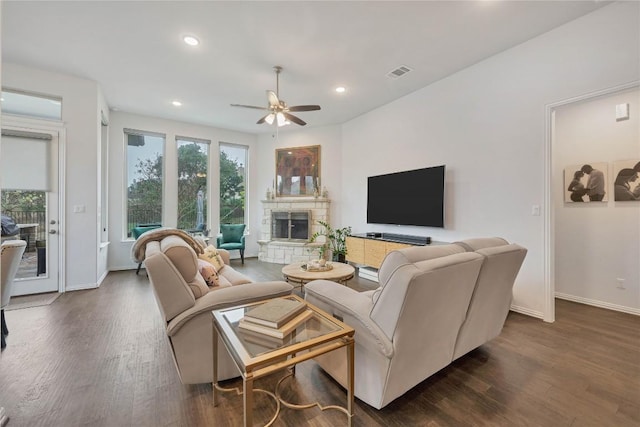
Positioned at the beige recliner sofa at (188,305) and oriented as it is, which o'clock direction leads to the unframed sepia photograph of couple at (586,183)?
The unframed sepia photograph of couple is roughly at 12 o'clock from the beige recliner sofa.

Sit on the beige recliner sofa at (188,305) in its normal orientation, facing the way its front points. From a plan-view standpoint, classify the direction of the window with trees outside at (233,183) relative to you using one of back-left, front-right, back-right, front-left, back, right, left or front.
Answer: left

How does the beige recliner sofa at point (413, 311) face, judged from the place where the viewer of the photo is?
facing away from the viewer and to the left of the viewer

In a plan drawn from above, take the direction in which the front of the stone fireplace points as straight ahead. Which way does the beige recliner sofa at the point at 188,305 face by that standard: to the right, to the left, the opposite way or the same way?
to the left

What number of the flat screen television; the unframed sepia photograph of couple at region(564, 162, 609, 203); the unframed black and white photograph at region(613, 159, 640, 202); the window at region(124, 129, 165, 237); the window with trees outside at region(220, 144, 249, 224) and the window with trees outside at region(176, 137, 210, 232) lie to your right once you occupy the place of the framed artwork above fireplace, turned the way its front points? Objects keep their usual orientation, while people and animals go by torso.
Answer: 3

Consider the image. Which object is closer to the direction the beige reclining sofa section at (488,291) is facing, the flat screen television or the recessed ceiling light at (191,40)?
the flat screen television

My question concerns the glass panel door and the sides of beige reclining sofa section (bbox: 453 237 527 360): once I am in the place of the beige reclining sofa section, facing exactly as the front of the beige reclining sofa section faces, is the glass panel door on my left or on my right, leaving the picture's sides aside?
on my left

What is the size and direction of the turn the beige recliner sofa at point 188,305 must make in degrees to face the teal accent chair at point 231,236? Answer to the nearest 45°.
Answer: approximately 90° to its left

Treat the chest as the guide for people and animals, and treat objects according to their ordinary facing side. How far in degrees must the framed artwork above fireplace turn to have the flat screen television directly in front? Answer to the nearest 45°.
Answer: approximately 45° to its left

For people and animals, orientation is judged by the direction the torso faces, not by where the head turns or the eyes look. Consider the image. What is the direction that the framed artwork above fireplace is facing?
toward the camera

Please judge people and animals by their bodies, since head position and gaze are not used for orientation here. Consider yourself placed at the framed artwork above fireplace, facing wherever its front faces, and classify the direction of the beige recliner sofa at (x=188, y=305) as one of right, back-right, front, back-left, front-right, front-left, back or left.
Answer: front

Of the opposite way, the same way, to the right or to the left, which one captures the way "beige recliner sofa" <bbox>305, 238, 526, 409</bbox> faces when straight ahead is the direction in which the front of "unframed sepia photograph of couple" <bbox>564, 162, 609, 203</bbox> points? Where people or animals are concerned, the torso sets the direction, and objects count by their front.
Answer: to the right

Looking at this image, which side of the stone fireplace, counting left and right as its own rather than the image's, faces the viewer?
front

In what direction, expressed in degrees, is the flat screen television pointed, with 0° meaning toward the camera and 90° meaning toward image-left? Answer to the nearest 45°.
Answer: approximately 45°

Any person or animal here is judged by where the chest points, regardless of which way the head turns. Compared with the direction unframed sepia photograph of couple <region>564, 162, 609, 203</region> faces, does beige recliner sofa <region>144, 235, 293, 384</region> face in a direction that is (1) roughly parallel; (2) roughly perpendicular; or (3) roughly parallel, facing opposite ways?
roughly parallel, facing opposite ways
